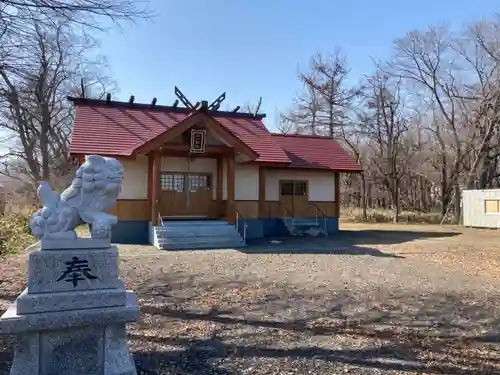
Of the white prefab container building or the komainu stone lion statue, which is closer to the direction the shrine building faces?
the komainu stone lion statue

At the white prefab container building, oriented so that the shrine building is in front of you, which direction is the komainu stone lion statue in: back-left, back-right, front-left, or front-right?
front-left

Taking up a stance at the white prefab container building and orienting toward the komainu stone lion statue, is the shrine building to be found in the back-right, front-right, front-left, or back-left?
front-right

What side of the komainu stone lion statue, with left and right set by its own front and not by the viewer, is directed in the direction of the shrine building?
left

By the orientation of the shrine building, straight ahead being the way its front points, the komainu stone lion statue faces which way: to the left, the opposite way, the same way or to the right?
to the left

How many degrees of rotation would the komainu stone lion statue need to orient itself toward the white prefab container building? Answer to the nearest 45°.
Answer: approximately 45° to its left

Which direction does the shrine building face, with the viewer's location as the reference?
facing the viewer

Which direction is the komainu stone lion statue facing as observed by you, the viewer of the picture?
facing to the right of the viewer

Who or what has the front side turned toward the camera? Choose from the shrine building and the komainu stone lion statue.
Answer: the shrine building

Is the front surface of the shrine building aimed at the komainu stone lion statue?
yes

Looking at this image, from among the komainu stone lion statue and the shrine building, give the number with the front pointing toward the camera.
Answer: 1
